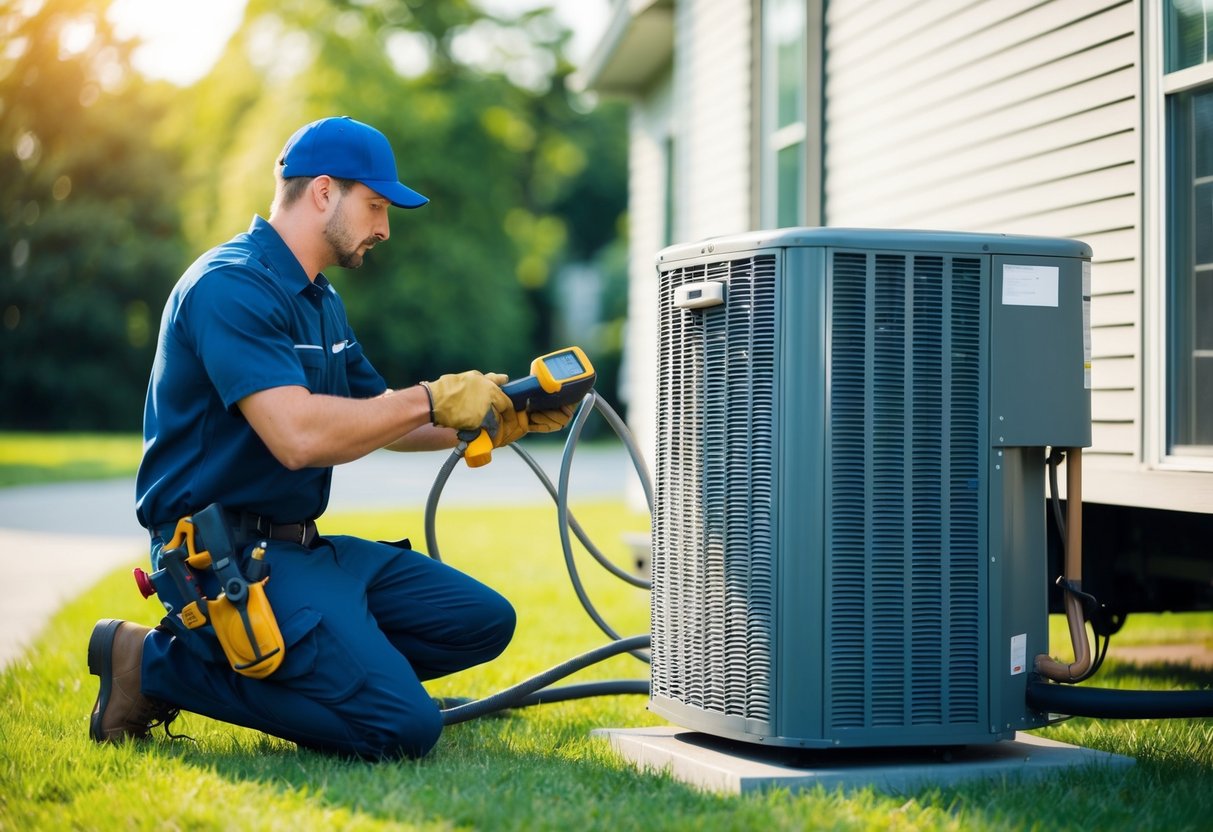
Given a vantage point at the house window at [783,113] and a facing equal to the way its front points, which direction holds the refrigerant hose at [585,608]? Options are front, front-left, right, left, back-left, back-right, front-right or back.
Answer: front-left

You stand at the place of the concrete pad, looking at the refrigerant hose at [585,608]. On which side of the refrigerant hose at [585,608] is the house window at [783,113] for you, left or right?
right

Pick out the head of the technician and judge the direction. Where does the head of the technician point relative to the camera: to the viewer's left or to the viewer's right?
to the viewer's right

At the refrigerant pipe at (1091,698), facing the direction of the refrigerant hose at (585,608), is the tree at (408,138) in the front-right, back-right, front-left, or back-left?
front-right

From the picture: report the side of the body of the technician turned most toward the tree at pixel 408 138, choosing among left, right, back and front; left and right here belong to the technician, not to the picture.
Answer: left

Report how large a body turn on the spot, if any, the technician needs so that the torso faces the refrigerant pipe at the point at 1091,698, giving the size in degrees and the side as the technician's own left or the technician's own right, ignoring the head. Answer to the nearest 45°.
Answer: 0° — they already face it

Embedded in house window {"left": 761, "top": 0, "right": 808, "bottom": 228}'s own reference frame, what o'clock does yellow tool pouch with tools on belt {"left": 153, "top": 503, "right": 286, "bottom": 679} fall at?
The yellow tool pouch with tools on belt is roughly at 11 o'clock from the house window.

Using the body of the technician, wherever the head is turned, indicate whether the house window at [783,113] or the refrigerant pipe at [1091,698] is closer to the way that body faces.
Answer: the refrigerant pipe

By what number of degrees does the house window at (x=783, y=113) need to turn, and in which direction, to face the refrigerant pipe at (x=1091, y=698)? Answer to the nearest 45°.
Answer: approximately 45° to its left

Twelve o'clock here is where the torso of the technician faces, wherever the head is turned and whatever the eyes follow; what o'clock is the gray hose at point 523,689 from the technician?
The gray hose is roughly at 11 o'clock from the technician.

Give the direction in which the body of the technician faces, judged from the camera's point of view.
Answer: to the viewer's right

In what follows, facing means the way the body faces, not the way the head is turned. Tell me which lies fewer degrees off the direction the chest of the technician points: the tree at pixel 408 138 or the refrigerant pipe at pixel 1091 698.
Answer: the refrigerant pipe

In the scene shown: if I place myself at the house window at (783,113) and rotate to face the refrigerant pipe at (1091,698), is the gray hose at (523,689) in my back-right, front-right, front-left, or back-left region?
front-right
